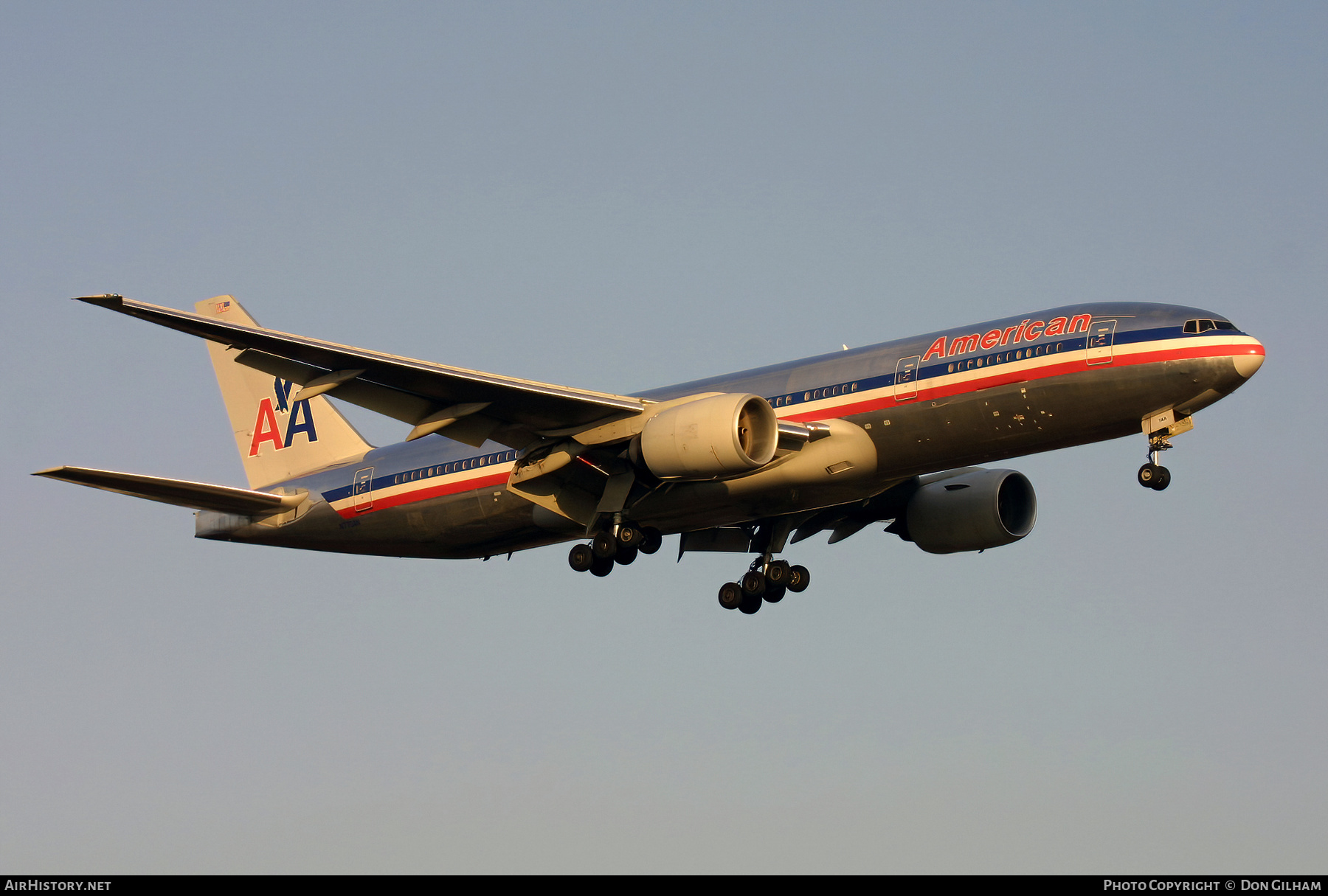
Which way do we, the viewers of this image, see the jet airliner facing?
facing the viewer and to the right of the viewer
